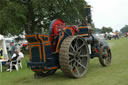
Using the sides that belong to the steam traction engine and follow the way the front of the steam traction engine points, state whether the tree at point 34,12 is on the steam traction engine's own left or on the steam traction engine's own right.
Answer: on the steam traction engine's own left

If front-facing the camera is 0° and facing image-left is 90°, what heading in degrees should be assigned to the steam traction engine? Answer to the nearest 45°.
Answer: approximately 225°
